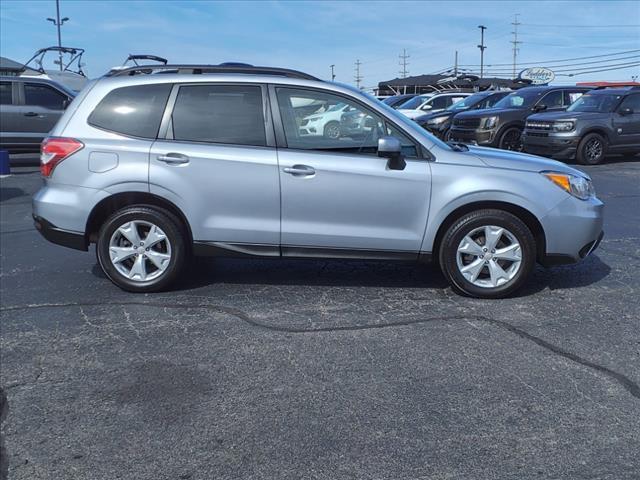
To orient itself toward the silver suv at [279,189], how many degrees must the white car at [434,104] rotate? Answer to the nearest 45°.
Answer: approximately 45° to its left

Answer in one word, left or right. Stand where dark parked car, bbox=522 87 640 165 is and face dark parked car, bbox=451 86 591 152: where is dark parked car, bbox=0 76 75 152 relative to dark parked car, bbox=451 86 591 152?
left

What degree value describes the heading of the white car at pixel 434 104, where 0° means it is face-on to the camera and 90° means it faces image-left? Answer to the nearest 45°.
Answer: approximately 45°

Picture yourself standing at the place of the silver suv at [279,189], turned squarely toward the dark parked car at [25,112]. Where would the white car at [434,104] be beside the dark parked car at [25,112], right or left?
right

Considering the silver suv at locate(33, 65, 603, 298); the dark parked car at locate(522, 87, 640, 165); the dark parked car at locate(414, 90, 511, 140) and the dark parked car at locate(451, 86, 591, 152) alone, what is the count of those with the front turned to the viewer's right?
1

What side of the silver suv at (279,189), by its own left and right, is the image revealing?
right

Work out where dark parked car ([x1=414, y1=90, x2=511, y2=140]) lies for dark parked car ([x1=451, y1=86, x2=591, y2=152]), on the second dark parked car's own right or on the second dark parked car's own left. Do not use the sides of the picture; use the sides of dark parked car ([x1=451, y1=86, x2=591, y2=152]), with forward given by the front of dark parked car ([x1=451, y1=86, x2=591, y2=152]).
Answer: on the second dark parked car's own right

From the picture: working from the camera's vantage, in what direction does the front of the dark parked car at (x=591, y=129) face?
facing the viewer and to the left of the viewer

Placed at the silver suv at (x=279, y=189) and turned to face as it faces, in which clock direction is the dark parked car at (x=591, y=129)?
The dark parked car is roughly at 10 o'clock from the silver suv.

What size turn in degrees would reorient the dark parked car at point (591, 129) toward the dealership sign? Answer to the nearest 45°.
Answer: approximately 135° to its right

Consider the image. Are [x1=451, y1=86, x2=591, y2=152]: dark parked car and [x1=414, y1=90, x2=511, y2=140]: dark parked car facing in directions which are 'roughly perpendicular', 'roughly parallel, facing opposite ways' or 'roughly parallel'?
roughly parallel

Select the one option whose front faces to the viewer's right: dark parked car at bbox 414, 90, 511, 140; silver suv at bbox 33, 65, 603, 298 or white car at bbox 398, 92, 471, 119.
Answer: the silver suv

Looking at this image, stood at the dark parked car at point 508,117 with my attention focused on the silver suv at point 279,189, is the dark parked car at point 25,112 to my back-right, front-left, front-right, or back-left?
front-right

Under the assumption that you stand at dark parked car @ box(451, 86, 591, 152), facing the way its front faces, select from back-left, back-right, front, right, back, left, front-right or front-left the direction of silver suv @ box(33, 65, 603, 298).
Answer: front-left

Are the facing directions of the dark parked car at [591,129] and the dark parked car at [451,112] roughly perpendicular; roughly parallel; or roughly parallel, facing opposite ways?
roughly parallel
